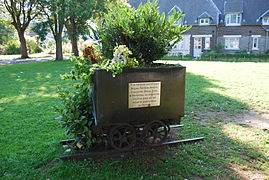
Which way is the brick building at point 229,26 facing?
toward the camera

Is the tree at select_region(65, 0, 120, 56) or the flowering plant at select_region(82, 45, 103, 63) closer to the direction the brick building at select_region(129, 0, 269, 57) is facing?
the flowering plant

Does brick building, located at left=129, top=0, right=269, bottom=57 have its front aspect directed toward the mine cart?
yes

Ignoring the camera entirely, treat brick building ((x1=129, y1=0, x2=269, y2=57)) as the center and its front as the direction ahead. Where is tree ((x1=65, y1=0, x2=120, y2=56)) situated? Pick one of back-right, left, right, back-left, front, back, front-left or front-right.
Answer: front-right

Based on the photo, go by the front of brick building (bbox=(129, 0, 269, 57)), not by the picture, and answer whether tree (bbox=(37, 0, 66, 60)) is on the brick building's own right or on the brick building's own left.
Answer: on the brick building's own right

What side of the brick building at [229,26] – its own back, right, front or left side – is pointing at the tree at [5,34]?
right

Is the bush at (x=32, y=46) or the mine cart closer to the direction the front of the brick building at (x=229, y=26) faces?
the mine cart

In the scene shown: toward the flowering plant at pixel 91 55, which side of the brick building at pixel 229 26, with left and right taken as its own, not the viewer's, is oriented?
front

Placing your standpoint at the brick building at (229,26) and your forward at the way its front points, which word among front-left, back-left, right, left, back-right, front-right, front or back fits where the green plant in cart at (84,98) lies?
front

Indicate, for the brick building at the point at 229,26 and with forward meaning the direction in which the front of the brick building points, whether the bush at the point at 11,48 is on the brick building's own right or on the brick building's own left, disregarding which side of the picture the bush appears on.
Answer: on the brick building's own right
